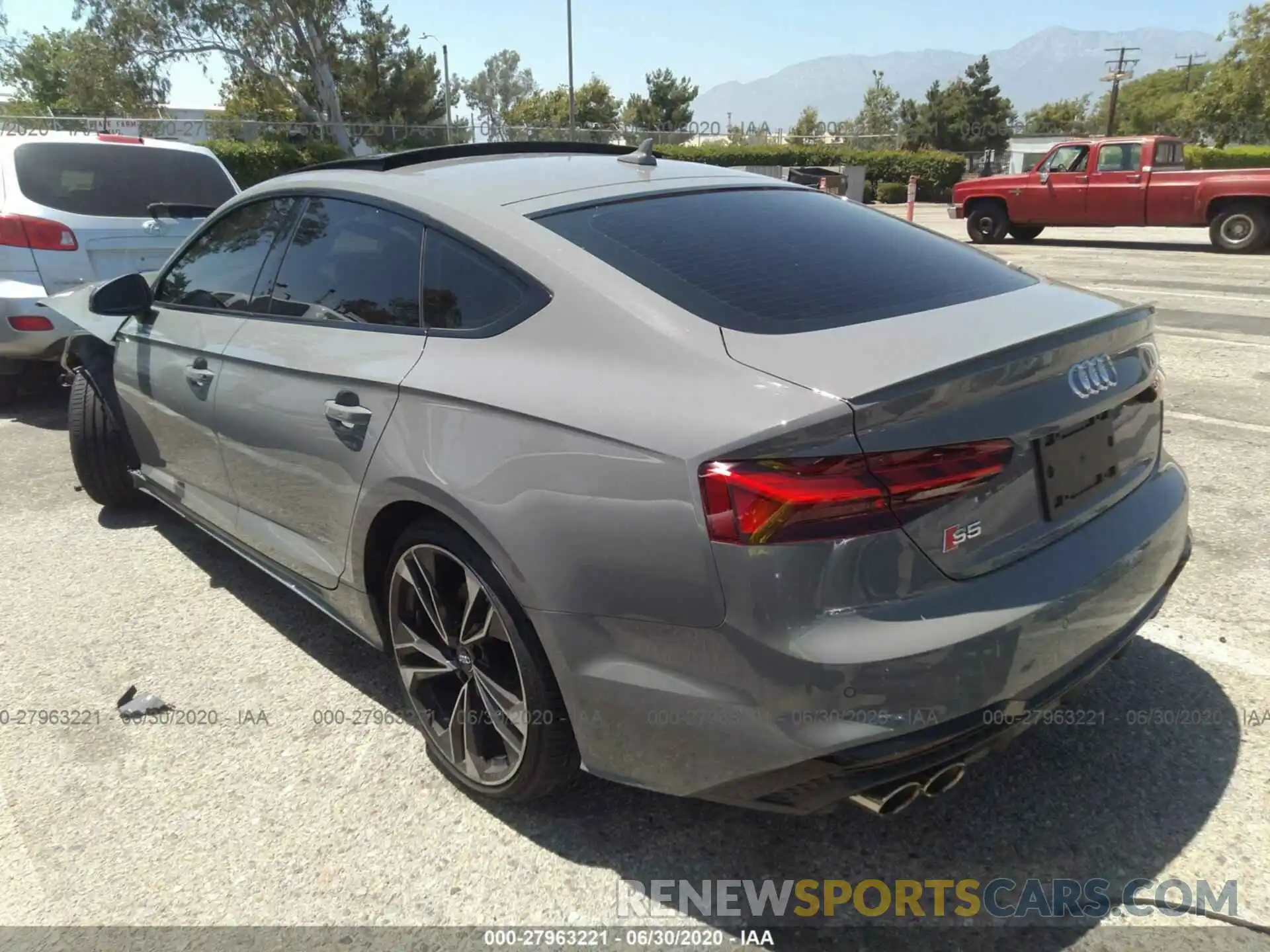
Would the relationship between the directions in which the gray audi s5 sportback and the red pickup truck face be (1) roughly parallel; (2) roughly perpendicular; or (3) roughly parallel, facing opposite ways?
roughly parallel

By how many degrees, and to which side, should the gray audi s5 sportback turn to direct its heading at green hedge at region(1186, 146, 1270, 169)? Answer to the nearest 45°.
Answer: approximately 90° to its right

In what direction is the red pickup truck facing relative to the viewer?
to the viewer's left

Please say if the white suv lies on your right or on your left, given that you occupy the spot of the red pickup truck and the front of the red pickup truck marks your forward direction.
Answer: on your left

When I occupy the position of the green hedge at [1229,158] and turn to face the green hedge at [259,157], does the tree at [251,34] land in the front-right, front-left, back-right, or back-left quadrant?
front-right

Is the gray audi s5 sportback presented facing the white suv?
yes

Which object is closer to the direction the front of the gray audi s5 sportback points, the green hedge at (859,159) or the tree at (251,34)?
the tree

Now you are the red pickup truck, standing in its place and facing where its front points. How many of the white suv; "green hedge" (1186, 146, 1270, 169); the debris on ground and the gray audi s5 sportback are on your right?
1

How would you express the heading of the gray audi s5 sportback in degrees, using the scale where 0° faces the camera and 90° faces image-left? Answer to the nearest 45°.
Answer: approximately 135°

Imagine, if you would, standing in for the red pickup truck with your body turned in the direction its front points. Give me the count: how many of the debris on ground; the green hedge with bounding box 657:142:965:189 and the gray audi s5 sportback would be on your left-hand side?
2

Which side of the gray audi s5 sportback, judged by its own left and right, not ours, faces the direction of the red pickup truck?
right

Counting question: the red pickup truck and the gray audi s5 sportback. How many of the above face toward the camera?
0

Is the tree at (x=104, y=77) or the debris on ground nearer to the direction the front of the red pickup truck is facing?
the tree

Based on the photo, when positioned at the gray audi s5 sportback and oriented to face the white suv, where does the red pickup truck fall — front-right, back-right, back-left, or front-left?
front-right

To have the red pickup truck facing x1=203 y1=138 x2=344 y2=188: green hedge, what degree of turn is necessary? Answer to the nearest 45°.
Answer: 0° — it already faces it

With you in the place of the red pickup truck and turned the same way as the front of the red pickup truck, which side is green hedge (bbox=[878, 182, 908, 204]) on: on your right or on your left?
on your right

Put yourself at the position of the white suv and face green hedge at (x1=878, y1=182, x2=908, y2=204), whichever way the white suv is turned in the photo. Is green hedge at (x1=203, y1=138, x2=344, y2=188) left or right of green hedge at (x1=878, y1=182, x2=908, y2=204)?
left

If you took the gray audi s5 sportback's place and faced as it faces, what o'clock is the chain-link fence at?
The chain-link fence is roughly at 1 o'clock from the gray audi s5 sportback.
